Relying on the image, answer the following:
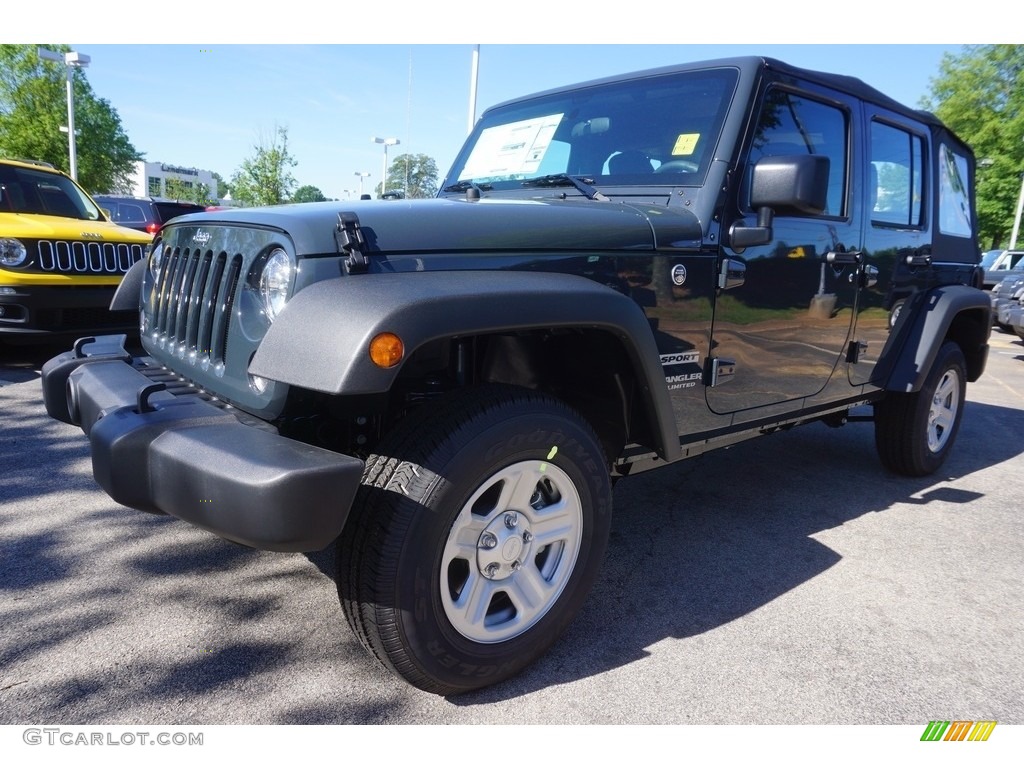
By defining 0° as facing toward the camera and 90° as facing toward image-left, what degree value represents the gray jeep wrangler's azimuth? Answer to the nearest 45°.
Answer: approximately 45°

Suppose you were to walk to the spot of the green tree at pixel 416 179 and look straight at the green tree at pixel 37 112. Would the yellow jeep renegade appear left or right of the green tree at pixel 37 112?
left

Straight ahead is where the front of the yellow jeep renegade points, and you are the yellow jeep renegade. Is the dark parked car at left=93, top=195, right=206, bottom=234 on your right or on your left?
on your left

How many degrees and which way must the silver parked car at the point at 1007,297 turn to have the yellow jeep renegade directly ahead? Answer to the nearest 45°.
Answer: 0° — it already faces it

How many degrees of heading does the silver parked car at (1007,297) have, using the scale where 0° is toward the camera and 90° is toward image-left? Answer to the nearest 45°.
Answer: approximately 45°

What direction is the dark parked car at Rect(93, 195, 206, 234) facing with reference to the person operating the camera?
facing away from the viewer and to the left of the viewer

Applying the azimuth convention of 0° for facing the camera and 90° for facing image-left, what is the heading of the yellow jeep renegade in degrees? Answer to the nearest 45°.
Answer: approximately 315°

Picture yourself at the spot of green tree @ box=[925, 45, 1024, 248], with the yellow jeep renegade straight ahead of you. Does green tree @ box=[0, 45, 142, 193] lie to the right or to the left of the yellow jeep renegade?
right
